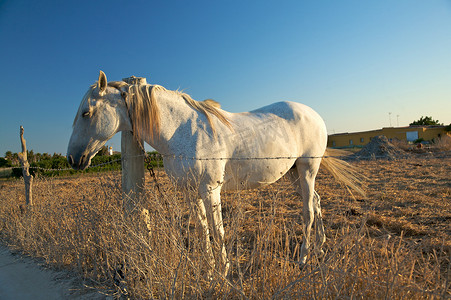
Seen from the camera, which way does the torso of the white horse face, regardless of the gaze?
to the viewer's left

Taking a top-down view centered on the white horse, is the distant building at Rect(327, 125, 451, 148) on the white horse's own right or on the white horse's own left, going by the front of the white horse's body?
on the white horse's own right
